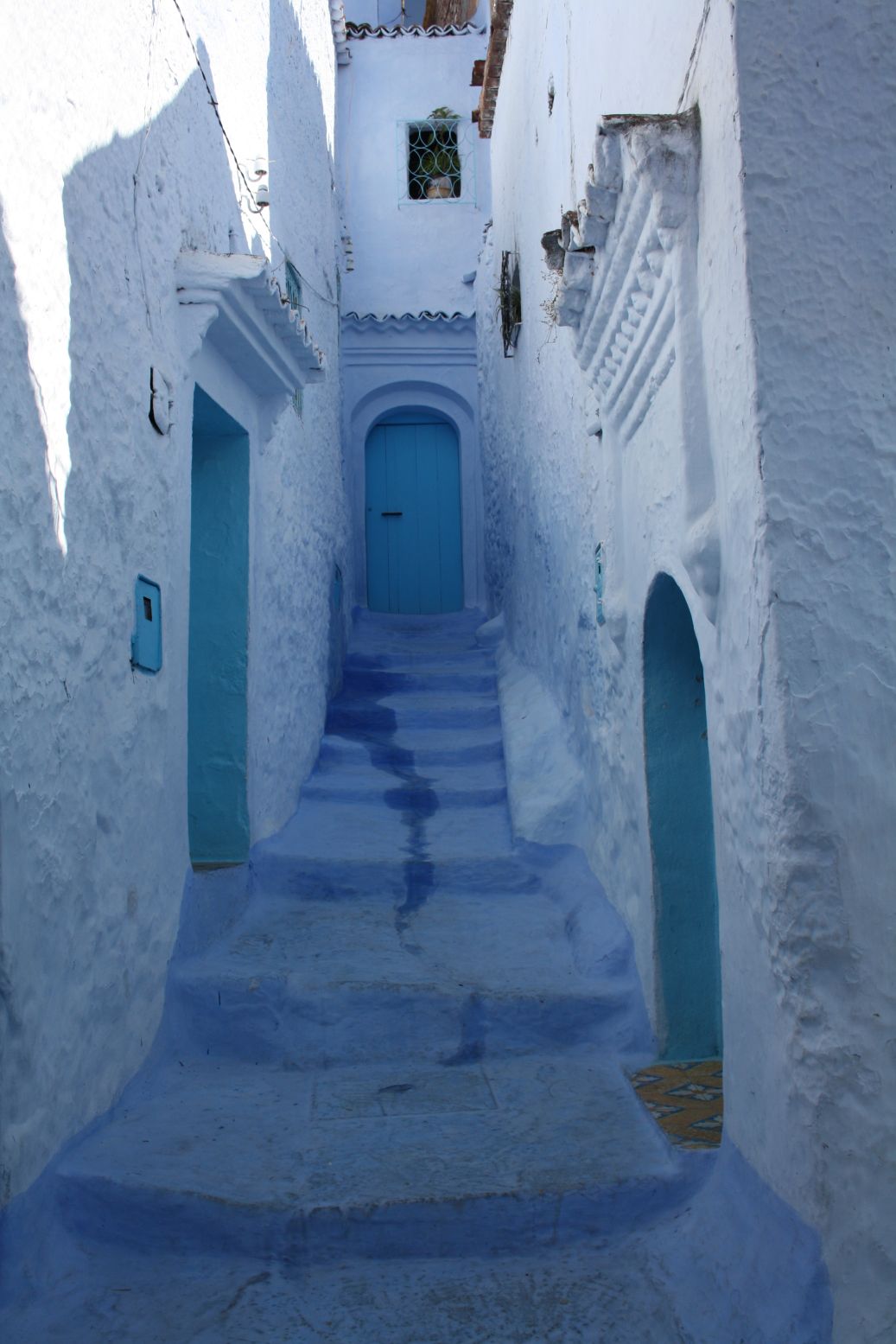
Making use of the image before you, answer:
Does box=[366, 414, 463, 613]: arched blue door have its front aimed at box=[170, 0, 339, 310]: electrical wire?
yes

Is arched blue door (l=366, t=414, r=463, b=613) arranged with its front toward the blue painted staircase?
yes

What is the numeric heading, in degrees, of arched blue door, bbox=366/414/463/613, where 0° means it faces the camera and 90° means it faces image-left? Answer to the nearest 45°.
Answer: approximately 0°
